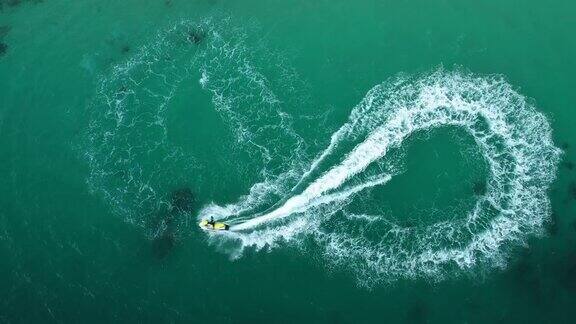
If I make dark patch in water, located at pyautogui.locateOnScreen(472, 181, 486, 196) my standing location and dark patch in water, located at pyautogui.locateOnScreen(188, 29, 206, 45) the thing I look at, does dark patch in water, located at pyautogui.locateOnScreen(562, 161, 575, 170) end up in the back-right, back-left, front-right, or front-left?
back-right

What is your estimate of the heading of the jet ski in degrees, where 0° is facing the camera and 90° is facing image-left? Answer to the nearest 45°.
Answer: approximately 90°

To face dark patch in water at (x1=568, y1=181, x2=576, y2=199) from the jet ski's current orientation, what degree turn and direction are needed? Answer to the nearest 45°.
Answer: approximately 180°

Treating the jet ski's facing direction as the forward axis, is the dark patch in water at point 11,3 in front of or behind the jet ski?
in front

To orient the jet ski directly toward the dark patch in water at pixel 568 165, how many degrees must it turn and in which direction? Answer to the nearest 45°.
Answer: approximately 180°

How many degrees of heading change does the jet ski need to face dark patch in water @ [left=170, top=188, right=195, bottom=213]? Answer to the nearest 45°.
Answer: approximately 45° to its right

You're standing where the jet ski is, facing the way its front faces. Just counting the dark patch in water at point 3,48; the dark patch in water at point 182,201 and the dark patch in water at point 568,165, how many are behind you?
1

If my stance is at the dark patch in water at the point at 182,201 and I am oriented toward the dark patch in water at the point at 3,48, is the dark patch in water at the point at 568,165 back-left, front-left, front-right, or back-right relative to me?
back-right

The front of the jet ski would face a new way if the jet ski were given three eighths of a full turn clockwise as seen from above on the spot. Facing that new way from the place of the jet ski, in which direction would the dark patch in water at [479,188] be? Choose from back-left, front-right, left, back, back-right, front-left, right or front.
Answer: front-right

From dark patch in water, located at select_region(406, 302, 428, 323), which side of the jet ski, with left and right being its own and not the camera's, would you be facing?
back
